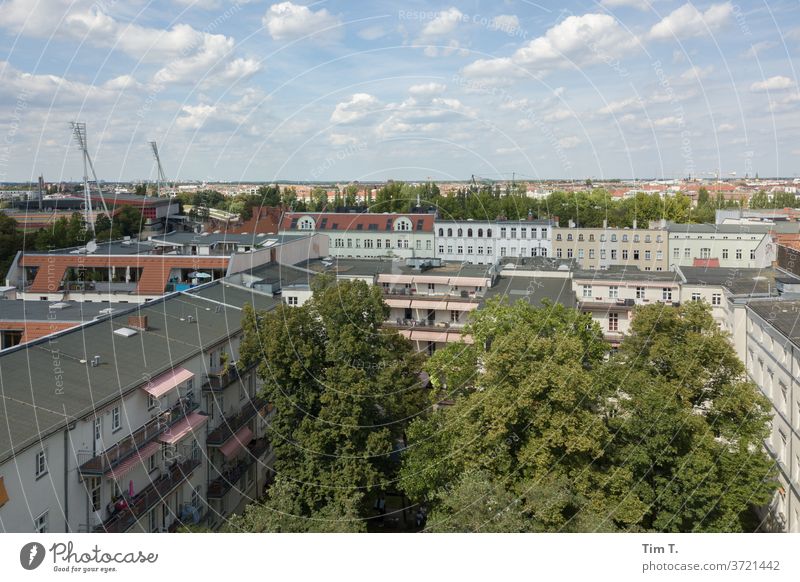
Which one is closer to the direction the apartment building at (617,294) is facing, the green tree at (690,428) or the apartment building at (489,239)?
the green tree

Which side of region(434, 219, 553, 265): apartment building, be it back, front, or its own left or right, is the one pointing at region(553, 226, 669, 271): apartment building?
left

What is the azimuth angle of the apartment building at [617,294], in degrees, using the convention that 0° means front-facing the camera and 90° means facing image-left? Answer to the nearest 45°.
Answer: approximately 0°

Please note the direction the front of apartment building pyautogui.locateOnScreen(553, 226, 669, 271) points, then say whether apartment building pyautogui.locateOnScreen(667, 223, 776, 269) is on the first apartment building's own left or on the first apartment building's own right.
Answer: on the first apartment building's own left

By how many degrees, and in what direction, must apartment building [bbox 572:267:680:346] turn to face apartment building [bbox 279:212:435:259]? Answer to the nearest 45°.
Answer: approximately 135° to its right
